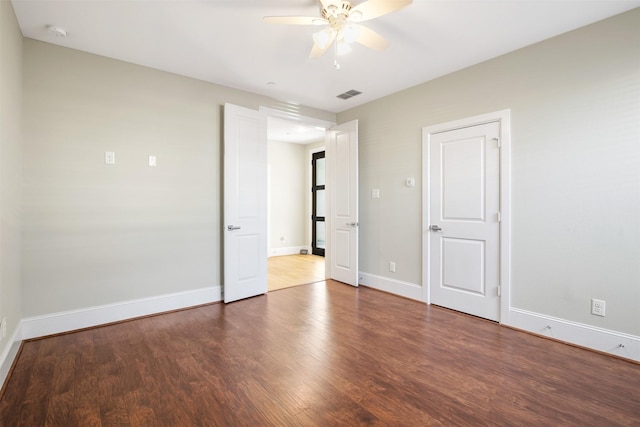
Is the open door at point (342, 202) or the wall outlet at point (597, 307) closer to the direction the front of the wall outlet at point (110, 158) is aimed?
the wall outlet

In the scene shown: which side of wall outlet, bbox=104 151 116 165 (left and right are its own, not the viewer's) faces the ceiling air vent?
left

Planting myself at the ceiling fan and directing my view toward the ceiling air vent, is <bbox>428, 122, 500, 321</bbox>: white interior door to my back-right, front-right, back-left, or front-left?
front-right

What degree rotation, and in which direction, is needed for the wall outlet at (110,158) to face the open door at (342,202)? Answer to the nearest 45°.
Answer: approximately 90° to its left

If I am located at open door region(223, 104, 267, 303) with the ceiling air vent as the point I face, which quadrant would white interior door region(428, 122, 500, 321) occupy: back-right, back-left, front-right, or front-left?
front-right

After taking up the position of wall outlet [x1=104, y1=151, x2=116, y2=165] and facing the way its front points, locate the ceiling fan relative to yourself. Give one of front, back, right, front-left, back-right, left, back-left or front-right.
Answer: front-left

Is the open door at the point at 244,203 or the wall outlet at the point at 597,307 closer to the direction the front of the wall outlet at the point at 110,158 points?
the wall outlet

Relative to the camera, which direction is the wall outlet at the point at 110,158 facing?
toward the camera

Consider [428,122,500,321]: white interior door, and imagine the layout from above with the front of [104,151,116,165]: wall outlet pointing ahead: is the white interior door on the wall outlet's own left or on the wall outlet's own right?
on the wall outlet's own left

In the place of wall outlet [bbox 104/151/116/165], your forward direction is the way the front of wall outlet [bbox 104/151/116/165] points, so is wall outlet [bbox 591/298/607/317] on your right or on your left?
on your left

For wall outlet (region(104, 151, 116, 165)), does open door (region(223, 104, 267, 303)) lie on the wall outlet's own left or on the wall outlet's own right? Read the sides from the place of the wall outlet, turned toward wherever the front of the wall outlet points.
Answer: on the wall outlet's own left
